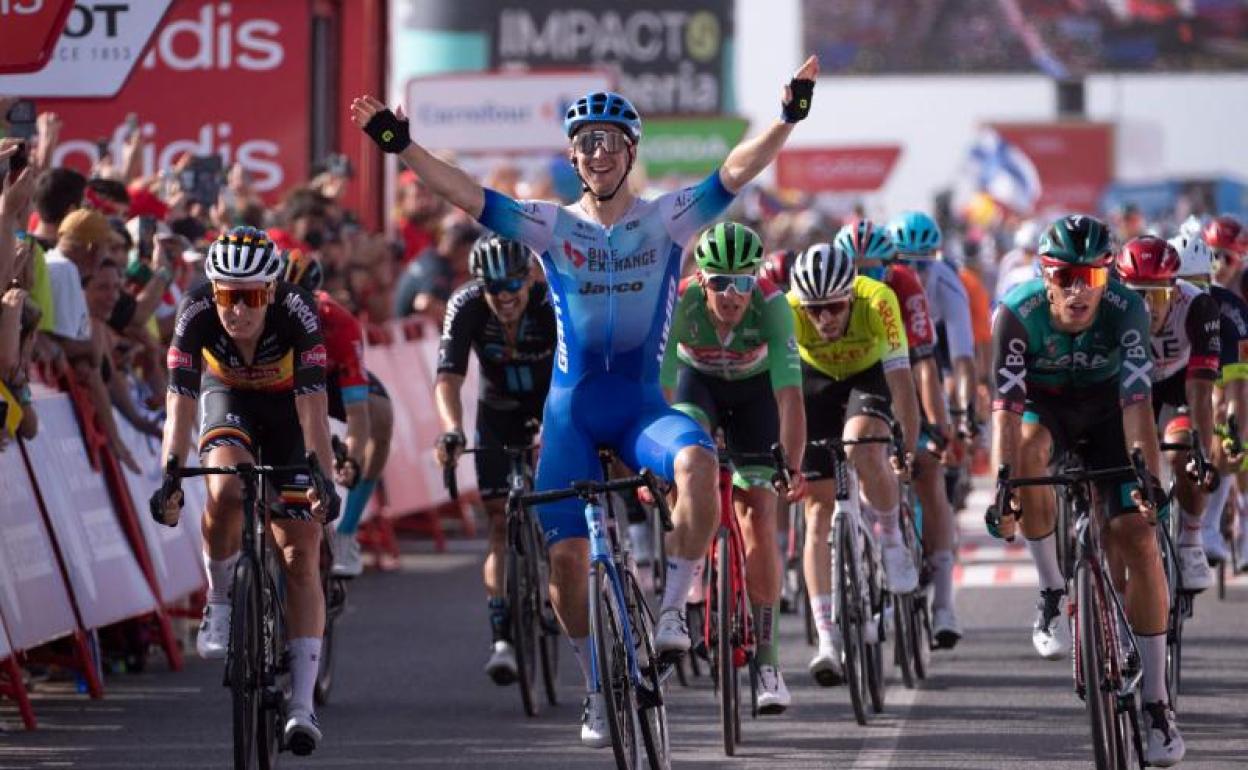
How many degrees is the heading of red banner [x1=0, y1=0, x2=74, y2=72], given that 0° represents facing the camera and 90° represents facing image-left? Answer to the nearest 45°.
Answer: approximately 0°

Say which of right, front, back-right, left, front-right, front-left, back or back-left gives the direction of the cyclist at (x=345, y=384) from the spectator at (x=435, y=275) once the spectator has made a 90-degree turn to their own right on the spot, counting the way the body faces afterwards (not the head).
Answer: front

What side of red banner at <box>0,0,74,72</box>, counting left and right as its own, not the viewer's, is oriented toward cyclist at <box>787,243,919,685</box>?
front

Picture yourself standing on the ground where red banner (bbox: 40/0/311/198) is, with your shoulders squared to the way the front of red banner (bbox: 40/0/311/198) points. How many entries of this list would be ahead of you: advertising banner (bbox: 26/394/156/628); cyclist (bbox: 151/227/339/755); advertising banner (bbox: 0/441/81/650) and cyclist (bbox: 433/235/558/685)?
4

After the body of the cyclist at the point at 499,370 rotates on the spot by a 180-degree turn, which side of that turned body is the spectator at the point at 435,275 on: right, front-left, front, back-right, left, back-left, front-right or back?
front

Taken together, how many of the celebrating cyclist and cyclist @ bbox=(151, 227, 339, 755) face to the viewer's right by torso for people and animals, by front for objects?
0

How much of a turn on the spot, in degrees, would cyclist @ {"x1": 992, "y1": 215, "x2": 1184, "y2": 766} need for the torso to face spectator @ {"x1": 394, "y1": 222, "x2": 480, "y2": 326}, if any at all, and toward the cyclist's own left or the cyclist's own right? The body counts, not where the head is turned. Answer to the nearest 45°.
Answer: approximately 135° to the cyclist's own right

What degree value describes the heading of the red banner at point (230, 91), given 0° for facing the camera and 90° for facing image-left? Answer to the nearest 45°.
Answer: approximately 0°
